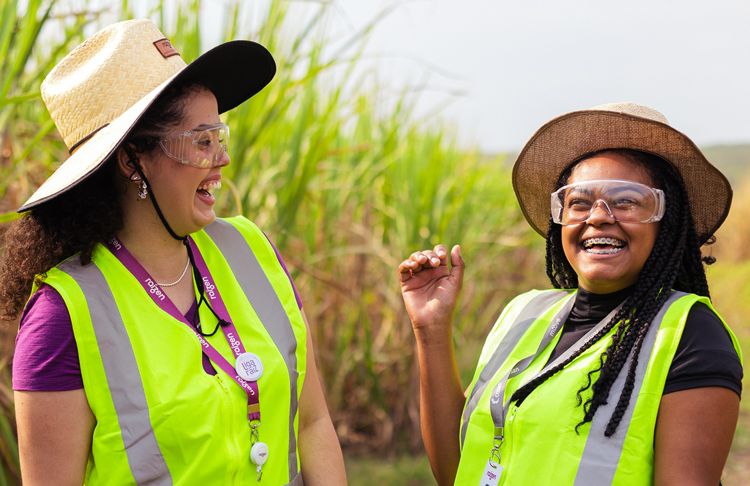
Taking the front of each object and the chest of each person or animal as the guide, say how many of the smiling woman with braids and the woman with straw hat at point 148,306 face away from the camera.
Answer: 0

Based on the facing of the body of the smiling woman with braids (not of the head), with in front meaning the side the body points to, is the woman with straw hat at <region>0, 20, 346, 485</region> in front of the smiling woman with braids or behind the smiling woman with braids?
in front

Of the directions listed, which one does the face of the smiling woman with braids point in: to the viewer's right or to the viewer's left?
to the viewer's left

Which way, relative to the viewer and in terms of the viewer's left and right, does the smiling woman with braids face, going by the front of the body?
facing the viewer and to the left of the viewer

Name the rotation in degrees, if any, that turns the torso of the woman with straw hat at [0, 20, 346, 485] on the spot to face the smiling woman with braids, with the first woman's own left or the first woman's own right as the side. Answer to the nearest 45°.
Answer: approximately 45° to the first woman's own left
